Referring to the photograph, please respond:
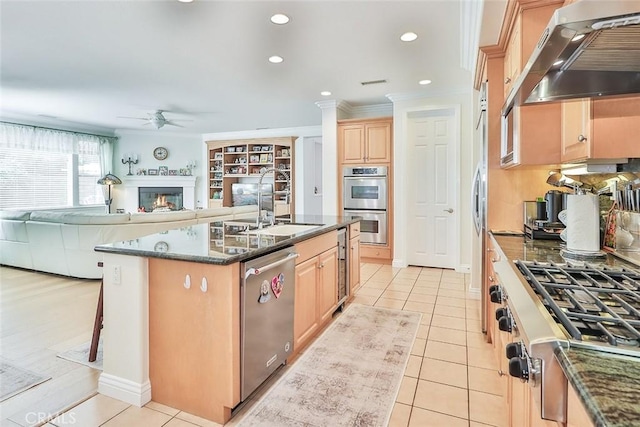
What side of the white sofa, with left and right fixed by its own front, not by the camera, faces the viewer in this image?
back

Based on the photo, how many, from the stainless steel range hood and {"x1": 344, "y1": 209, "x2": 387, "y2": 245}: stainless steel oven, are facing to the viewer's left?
1

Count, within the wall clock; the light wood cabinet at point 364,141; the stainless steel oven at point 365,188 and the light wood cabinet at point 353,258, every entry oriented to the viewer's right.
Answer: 1

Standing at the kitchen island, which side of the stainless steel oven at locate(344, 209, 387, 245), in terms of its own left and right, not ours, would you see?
front

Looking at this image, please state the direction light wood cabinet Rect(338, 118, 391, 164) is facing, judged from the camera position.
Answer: facing the viewer

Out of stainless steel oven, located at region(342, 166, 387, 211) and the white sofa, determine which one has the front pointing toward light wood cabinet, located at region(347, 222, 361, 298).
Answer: the stainless steel oven

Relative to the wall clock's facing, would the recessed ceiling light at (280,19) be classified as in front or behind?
in front

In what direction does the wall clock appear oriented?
toward the camera

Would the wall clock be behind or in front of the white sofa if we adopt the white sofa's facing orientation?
in front

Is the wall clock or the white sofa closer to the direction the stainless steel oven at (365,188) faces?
the white sofa

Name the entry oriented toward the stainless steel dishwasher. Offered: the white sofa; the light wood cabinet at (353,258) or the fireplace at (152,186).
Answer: the fireplace

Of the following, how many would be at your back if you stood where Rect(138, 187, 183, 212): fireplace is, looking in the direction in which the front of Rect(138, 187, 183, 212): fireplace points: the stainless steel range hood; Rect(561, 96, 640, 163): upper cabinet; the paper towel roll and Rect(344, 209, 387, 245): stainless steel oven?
0

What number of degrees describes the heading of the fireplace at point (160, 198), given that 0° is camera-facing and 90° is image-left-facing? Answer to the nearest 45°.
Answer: approximately 0°

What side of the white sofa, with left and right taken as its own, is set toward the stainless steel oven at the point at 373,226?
right

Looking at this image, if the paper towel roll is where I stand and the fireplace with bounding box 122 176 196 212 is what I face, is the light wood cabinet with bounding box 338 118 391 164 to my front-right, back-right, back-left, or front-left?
front-right

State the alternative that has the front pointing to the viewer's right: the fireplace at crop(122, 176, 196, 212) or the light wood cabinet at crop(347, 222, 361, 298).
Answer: the light wood cabinet

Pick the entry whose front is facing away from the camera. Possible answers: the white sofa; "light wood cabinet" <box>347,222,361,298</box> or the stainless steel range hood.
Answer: the white sofa

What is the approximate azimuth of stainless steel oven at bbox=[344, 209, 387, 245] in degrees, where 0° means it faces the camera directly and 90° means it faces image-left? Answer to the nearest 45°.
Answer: approximately 0°

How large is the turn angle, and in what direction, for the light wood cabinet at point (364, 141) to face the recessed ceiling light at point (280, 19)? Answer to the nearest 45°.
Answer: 0° — it already faces it
